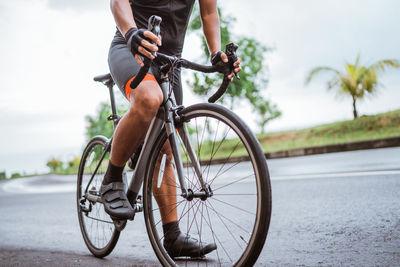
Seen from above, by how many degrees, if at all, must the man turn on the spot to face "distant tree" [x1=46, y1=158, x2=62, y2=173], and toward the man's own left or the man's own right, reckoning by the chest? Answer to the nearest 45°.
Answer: approximately 135° to the man's own left

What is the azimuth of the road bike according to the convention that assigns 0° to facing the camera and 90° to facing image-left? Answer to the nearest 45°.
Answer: approximately 315°

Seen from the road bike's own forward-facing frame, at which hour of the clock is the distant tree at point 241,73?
The distant tree is roughly at 8 o'clock from the road bike.

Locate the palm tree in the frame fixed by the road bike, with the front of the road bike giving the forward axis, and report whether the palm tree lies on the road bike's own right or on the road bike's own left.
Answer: on the road bike's own left

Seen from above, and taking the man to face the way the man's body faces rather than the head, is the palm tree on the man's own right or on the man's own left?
on the man's own left

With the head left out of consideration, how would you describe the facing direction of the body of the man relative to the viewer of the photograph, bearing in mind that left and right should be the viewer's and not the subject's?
facing the viewer and to the right of the viewer

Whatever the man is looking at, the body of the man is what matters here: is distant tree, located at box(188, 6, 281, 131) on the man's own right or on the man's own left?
on the man's own left
